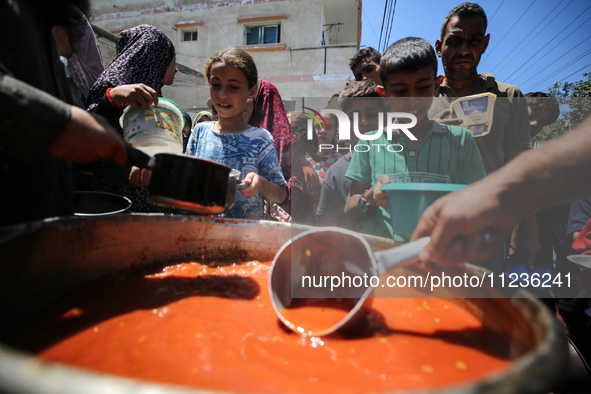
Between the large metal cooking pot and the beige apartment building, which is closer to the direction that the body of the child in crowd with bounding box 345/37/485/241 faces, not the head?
the large metal cooking pot

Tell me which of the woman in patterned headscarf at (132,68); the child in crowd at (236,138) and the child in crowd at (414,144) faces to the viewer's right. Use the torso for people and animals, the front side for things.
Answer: the woman in patterned headscarf

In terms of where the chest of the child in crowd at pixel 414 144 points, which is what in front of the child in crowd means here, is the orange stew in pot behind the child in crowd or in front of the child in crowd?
in front

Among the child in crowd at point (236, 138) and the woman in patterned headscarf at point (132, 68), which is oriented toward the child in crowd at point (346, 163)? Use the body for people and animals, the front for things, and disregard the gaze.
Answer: the woman in patterned headscarf

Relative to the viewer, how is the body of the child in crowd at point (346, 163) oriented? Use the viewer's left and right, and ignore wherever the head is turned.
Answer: facing the viewer and to the right of the viewer

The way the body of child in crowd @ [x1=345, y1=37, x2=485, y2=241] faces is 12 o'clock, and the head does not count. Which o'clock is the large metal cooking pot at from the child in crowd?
The large metal cooking pot is roughly at 1 o'clock from the child in crowd.

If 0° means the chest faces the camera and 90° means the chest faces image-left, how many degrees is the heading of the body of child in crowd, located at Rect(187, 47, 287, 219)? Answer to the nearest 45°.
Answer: approximately 45°

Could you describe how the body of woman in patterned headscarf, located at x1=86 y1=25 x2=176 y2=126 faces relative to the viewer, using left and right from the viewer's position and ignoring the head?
facing to the right of the viewer

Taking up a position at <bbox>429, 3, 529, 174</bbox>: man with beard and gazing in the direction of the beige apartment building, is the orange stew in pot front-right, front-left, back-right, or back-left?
back-left

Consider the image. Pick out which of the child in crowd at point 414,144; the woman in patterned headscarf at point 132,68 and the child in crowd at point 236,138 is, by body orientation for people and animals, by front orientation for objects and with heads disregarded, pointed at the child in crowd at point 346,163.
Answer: the woman in patterned headscarf

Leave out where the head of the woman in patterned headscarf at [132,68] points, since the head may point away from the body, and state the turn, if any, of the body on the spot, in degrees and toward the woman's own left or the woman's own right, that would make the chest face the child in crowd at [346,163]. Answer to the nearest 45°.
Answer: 0° — they already face them

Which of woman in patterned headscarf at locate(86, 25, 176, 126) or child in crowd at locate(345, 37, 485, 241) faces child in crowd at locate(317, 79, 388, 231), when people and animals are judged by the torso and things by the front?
the woman in patterned headscarf

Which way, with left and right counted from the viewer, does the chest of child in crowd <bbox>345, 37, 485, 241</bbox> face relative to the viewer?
facing the viewer

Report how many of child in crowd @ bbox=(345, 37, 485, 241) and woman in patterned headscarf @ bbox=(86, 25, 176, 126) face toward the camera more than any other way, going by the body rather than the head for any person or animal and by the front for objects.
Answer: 1
